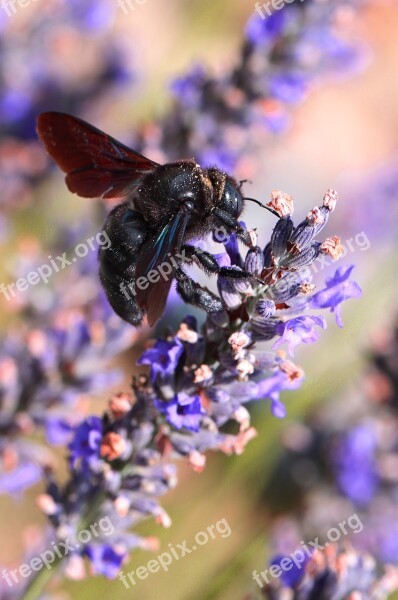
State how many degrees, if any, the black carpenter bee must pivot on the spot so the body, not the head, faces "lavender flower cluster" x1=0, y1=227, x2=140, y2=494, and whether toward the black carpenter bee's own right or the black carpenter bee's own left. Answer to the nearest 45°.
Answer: approximately 135° to the black carpenter bee's own left

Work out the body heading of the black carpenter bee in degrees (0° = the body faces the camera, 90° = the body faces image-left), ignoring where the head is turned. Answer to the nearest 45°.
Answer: approximately 270°

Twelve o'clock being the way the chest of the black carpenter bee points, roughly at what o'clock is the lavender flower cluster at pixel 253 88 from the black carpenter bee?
The lavender flower cluster is roughly at 10 o'clock from the black carpenter bee.
